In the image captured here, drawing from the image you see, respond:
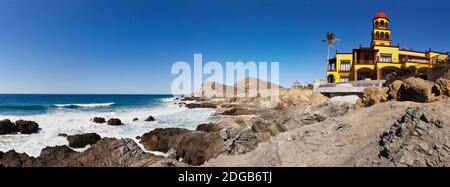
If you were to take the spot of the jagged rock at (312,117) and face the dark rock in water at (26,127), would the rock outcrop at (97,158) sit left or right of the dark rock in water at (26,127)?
left

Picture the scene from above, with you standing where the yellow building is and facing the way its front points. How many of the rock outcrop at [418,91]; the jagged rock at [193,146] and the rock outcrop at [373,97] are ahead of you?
3

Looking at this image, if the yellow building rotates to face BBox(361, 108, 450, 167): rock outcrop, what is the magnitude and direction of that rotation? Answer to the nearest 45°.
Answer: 0° — it already faces it

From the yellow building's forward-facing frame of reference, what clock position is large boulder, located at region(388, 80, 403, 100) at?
The large boulder is roughly at 12 o'clock from the yellow building.

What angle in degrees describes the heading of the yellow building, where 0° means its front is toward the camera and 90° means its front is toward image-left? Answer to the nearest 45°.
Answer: approximately 0°

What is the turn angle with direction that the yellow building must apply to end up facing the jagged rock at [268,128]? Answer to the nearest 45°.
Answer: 0° — it already faces it
